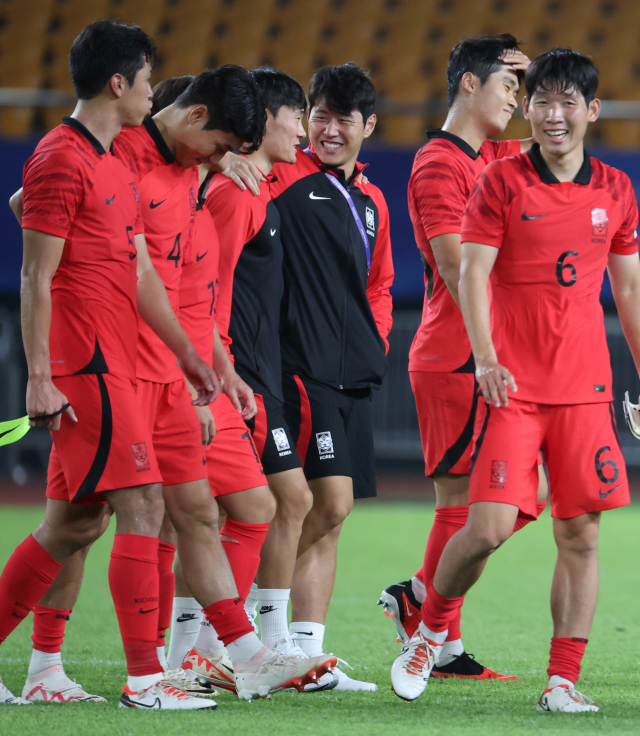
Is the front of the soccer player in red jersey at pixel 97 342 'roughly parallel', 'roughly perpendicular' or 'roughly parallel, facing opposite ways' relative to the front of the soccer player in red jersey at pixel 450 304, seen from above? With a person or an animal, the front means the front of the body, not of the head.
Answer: roughly parallel

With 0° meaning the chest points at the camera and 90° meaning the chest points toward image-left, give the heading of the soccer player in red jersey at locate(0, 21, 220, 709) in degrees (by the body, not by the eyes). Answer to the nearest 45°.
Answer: approximately 270°

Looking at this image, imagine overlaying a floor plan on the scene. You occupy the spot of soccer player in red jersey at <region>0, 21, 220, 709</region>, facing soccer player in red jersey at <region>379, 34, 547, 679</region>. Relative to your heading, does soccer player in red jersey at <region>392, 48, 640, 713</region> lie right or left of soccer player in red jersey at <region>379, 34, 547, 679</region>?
right

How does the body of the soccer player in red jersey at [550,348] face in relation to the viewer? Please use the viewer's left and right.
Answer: facing the viewer

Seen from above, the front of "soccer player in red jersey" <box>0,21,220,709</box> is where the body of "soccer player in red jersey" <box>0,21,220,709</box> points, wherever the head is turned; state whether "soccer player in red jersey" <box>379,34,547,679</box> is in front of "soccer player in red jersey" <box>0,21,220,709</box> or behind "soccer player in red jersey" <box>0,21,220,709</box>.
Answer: in front

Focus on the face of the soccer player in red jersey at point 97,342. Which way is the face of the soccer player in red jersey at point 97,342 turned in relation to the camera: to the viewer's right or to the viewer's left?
to the viewer's right

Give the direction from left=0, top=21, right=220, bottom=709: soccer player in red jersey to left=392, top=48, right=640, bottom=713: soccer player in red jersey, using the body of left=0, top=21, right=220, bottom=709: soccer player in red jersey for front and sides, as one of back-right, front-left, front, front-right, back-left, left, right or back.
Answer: front

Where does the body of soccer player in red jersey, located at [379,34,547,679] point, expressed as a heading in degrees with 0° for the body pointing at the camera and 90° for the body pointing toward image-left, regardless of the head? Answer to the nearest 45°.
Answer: approximately 270°
